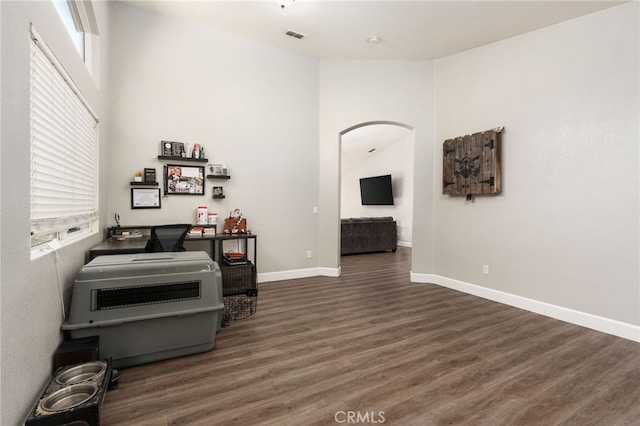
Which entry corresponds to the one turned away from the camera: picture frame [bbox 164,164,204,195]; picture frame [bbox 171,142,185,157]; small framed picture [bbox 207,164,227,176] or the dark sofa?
the dark sofa

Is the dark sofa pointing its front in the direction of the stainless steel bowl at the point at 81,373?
no

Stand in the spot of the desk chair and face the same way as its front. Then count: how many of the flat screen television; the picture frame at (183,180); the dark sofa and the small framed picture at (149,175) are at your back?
0

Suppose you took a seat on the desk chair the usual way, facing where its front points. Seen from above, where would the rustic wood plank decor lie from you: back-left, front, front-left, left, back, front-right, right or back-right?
right

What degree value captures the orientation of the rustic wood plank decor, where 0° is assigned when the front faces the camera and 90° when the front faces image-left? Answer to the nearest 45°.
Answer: approximately 45°

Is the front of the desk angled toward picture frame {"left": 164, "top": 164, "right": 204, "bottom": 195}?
no

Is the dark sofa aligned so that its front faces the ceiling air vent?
no

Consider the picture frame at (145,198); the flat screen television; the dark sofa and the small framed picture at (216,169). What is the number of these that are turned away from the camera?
1

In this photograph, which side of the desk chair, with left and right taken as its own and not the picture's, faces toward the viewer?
back

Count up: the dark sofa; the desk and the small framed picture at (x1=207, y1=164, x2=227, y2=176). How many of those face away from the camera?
1

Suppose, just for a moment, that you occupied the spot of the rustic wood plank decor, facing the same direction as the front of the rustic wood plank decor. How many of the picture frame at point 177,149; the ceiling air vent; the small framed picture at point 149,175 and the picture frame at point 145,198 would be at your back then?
0

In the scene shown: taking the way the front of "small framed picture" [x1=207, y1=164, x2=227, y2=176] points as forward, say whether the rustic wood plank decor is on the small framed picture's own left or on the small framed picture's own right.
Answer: on the small framed picture's own left

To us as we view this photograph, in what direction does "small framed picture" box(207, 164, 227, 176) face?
facing the viewer

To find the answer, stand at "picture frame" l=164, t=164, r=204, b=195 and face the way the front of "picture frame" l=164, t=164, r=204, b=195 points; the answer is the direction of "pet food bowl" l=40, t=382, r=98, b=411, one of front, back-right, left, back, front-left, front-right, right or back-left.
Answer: front

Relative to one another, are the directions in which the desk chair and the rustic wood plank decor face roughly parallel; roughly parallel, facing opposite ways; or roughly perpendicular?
roughly perpendicular

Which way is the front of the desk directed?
toward the camera

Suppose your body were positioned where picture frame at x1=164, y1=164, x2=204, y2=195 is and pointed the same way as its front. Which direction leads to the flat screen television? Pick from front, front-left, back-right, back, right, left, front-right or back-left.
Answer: back-left

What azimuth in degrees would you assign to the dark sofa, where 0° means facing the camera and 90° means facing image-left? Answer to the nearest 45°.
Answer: approximately 180°
